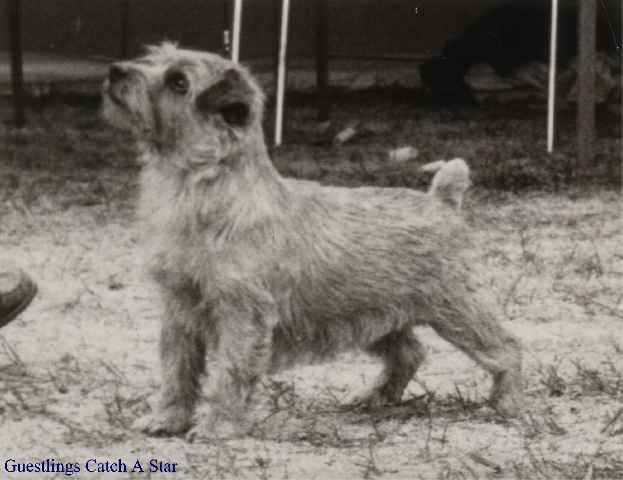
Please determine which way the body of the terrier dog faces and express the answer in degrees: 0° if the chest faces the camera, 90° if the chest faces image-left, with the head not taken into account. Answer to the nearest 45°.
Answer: approximately 90°

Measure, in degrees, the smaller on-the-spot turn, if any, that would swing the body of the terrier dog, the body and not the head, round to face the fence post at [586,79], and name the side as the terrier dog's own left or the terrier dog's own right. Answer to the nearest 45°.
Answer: approximately 90° to the terrier dog's own right

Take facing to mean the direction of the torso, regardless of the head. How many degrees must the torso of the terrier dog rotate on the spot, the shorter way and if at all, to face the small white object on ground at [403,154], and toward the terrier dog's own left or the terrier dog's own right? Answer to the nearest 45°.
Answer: approximately 90° to the terrier dog's own right

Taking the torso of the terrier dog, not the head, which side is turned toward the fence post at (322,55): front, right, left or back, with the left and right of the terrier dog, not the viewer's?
right

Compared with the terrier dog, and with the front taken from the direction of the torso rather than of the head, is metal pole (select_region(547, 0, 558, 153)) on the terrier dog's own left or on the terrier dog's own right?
on the terrier dog's own right

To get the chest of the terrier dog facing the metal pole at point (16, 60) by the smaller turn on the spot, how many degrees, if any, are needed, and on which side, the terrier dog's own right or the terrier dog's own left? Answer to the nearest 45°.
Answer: approximately 90° to the terrier dog's own right
